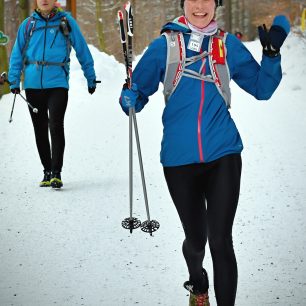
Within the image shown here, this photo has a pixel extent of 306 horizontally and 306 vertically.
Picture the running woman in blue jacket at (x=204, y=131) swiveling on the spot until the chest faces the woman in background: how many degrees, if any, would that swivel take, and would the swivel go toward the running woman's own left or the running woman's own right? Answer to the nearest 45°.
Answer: approximately 135° to the running woman's own right

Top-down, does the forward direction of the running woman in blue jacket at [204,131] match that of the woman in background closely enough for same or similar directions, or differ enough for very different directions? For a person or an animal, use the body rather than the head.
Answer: same or similar directions

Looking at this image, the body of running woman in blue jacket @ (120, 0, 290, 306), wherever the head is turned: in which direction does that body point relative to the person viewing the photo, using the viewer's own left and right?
facing the viewer

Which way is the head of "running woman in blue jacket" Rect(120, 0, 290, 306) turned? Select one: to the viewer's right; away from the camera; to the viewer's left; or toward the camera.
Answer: toward the camera

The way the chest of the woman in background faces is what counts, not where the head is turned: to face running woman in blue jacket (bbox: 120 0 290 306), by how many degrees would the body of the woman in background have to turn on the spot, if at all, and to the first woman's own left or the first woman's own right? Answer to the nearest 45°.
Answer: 0° — they already face them

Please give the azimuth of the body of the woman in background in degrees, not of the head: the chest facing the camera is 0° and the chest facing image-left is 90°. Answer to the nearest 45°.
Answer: approximately 0°

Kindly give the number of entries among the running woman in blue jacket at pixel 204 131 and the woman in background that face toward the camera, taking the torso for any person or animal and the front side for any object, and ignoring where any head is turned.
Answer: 2
